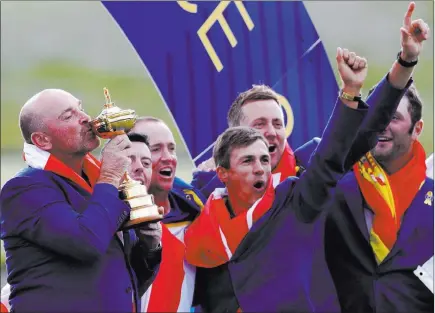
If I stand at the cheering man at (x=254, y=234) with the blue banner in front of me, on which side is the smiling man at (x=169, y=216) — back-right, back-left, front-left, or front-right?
front-left

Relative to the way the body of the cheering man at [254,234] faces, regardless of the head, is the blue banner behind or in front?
behind

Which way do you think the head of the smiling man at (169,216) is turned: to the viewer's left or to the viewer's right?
to the viewer's right

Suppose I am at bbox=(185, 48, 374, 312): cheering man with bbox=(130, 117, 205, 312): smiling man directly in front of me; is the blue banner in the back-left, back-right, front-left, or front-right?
front-right
